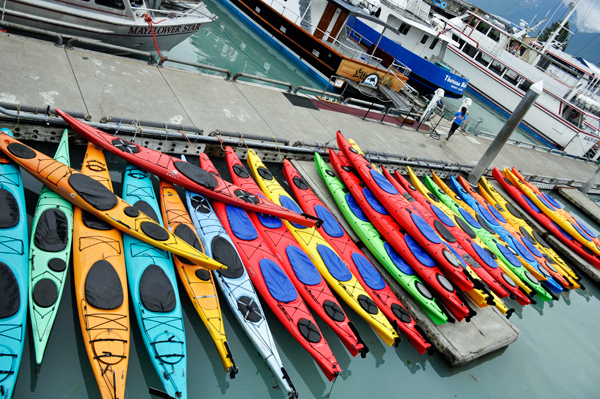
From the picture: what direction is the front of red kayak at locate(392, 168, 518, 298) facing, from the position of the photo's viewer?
facing away from the viewer and to the left of the viewer

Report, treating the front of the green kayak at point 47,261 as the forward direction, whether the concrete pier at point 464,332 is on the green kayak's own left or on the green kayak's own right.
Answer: on the green kayak's own right

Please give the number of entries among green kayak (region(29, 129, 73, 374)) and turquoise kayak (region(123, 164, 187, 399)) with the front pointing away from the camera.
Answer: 2

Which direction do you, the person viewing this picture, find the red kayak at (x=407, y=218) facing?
facing away from the viewer and to the left of the viewer

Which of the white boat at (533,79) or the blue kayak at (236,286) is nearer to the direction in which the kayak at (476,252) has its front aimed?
the white boat

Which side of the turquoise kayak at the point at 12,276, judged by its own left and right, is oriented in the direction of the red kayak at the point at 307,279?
right

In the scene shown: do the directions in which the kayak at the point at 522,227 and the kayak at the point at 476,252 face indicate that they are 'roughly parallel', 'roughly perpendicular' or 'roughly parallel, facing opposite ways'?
roughly parallel

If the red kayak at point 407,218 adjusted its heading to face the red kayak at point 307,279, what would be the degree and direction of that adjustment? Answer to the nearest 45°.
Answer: approximately 135° to its left

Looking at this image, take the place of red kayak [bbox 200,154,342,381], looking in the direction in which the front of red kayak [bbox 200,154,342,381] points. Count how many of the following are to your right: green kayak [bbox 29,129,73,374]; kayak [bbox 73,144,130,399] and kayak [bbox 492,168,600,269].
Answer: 1

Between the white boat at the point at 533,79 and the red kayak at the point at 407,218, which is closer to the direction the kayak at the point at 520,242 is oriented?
the white boat

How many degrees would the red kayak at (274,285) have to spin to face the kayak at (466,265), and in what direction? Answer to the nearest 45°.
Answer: approximately 90° to its right

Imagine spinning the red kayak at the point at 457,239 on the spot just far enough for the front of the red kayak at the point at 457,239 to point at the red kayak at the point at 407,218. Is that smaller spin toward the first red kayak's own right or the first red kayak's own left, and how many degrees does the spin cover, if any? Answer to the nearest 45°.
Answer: approximately 90° to the first red kayak's own left
